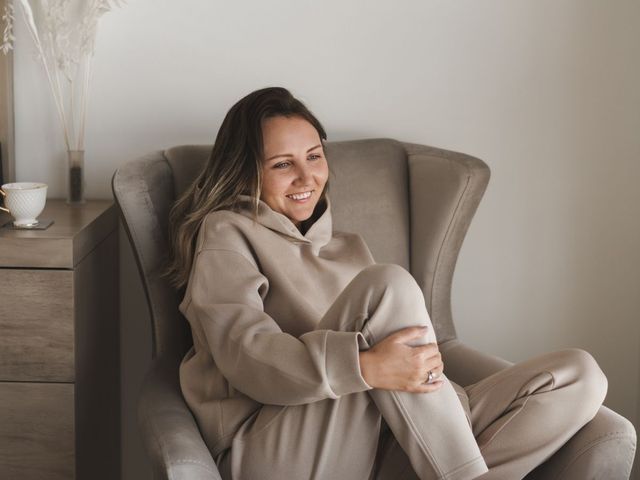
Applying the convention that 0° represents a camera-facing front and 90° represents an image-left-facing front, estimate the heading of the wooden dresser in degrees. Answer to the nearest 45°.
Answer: approximately 0°

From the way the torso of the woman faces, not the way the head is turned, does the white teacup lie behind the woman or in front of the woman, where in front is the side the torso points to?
behind

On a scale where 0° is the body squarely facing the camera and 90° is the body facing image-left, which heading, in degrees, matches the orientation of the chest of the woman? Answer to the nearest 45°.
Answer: approximately 315°

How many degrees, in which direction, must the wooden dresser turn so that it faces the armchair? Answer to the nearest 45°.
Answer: approximately 90° to its left

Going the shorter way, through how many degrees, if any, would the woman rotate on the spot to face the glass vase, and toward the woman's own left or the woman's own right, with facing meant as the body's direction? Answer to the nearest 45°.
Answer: approximately 180°

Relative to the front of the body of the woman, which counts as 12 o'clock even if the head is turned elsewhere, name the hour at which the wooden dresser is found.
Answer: The wooden dresser is roughly at 5 o'clock from the woman.

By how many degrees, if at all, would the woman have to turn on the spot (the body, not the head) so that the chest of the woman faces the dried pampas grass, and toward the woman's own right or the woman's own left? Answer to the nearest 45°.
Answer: approximately 180°
